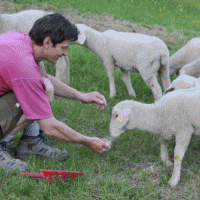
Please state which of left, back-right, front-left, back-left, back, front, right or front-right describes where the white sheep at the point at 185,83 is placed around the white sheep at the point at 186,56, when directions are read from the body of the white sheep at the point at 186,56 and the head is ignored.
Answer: left

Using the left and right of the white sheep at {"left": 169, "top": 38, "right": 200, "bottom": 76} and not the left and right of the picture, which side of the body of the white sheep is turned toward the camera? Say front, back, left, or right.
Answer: left

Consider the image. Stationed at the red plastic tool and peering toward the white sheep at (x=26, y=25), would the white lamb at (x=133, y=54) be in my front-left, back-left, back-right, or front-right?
front-right

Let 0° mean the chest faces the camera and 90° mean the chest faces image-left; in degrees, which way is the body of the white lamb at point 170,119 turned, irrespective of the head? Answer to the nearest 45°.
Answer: approximately 90°

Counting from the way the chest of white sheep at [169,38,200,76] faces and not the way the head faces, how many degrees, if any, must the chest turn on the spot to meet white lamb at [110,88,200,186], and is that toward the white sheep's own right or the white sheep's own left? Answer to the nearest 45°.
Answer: approximately 90° to the white sheep's own left

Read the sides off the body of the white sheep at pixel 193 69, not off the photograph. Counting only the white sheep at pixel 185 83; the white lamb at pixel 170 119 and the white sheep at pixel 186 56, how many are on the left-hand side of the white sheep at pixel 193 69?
2

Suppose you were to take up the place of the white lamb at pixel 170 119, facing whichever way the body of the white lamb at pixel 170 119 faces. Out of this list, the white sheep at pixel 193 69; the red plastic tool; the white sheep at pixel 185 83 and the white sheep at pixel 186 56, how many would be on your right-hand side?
3

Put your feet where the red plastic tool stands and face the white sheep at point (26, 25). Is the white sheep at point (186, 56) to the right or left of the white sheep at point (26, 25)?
right

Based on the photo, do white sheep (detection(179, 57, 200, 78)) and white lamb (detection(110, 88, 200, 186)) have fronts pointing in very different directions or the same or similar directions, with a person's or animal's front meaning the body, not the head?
same or similar directions

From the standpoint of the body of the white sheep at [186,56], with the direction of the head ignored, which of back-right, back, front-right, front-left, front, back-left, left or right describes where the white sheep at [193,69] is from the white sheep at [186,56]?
left

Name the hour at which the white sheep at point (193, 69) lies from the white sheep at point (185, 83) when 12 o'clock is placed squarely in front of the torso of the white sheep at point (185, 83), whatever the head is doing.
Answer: the white sheep at point (193, 69) is roughly at 3 o'clock from the white sheep at point (185, 83).

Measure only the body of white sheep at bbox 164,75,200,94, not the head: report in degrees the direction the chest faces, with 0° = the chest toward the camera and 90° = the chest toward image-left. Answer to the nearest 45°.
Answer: approximately 90°

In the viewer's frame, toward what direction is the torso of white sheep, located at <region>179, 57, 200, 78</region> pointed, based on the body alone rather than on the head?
to the viewer's left

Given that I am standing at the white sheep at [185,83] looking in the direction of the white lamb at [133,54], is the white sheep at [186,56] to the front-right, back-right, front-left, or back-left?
front-right

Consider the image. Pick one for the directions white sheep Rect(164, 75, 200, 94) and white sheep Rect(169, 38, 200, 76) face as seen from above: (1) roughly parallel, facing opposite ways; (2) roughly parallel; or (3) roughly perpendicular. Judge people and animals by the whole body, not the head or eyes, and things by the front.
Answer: roughly parallel

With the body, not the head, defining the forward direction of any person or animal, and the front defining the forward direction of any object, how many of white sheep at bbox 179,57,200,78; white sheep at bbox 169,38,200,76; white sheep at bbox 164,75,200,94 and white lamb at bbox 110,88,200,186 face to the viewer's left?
4

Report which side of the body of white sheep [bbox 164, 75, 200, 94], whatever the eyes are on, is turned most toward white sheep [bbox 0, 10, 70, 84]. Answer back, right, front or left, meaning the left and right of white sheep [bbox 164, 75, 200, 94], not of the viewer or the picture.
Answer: front

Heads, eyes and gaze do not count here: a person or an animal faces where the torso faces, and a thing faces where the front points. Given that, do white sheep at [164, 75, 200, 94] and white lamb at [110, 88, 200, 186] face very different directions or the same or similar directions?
same or similar directions
